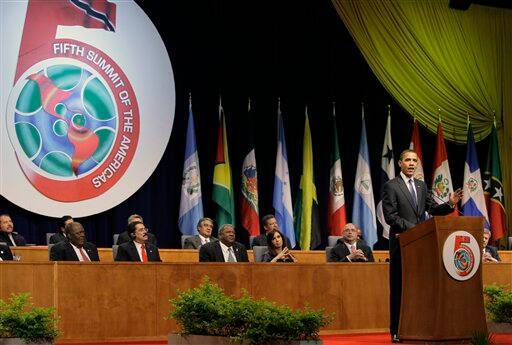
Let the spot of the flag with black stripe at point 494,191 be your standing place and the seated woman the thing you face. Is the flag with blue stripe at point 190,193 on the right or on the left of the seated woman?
right

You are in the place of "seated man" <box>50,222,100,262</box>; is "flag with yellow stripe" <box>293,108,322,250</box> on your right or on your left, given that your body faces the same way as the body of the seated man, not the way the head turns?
on your left

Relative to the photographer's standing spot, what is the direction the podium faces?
facing the viewer and to the right of the viewer

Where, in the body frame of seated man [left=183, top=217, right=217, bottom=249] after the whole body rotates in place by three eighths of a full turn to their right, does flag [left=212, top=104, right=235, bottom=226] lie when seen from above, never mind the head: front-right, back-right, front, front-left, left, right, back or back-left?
right
